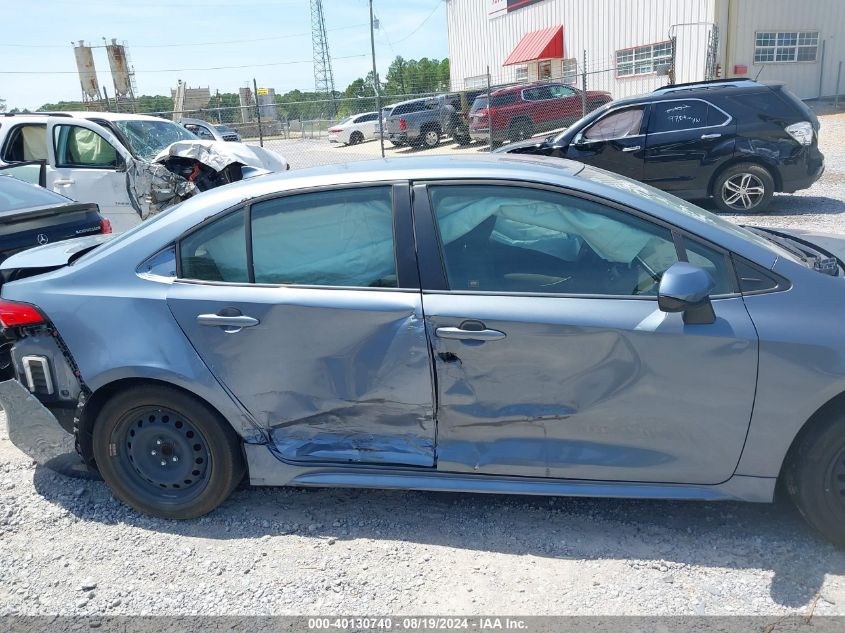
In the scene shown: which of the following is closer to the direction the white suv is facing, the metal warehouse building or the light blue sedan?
the light blue sedan

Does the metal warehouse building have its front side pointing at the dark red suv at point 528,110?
yes

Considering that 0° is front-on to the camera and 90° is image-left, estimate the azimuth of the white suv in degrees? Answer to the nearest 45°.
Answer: approximately 315°

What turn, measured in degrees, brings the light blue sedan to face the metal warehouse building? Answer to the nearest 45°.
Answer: approximately 45° to its left

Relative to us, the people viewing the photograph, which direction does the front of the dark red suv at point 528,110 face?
facing away from the viewer and to the right of the viewer

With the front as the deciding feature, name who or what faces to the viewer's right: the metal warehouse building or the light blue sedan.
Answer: the light blue sedan

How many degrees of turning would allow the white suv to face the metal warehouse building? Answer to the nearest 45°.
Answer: approximately 90° to its left

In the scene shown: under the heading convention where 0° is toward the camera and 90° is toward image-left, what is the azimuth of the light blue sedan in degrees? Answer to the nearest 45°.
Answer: approximately 270°

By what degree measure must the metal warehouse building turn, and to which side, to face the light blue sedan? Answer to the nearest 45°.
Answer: approximately 45° to its left

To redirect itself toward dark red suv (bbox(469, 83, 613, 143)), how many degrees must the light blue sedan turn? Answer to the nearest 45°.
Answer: approximately 90° to its left

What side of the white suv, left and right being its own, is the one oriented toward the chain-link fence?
left

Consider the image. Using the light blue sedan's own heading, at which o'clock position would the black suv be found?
The black suv is roughly at 10 o'clock from the light blue sedan.

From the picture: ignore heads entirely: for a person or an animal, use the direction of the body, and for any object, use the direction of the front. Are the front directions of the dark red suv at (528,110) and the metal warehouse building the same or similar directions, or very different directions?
very different directions
